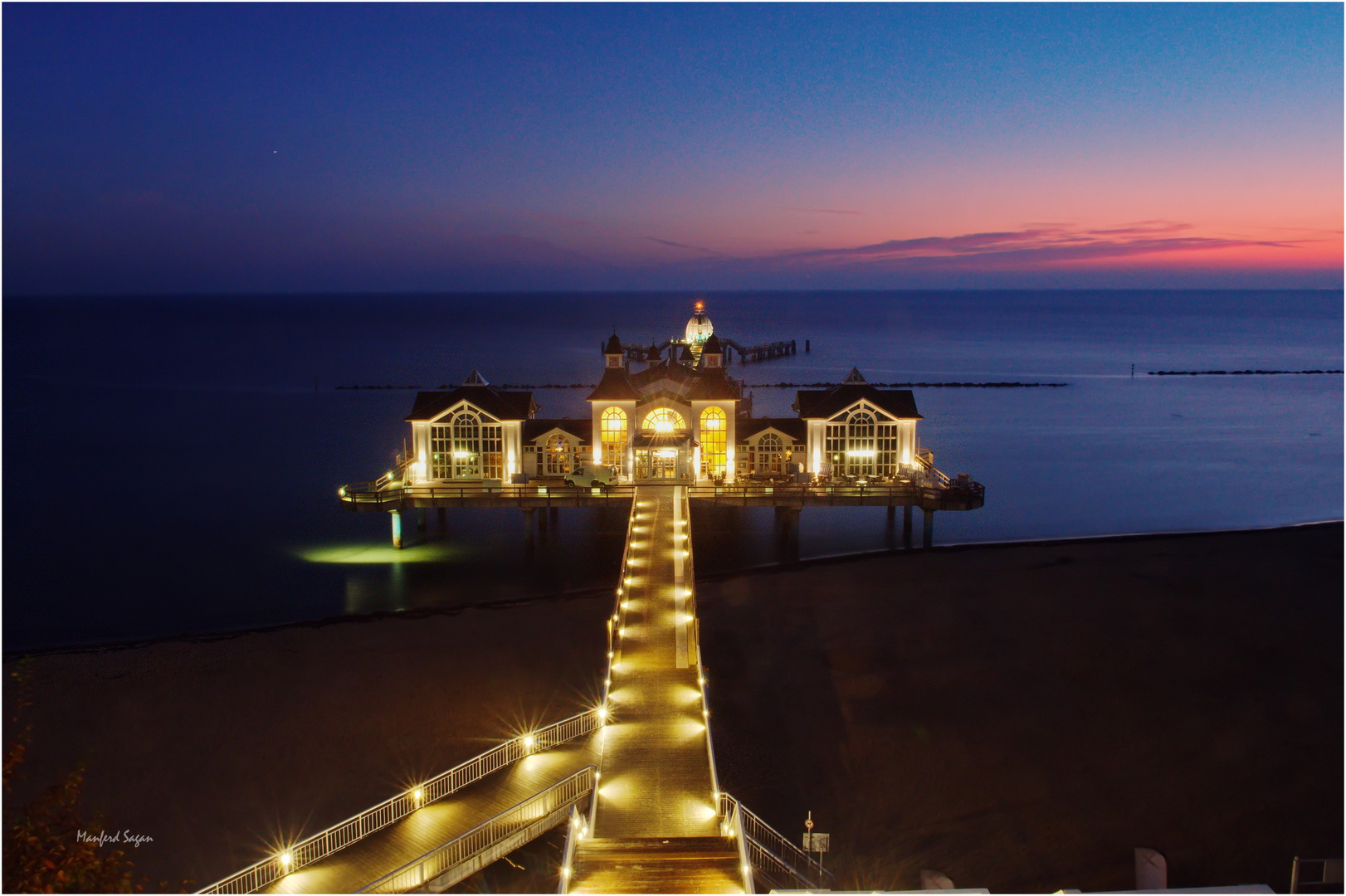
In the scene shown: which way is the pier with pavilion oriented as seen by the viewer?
toward the camera

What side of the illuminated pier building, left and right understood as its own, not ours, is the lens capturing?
front

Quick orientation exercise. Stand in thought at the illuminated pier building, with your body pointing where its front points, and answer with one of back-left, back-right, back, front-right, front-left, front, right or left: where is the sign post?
front
